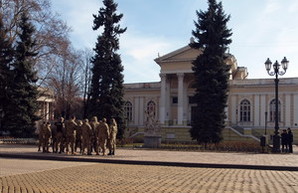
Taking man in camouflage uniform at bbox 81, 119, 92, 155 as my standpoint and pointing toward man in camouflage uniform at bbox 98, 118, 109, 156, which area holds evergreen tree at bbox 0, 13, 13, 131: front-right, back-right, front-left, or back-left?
back-left

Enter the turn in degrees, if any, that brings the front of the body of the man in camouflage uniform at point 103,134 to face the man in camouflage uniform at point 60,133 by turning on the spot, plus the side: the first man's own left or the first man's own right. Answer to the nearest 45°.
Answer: approximately 45° to the first man's own left

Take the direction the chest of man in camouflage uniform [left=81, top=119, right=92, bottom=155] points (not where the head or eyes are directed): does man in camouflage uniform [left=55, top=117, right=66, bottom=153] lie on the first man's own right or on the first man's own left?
on the first man's own left

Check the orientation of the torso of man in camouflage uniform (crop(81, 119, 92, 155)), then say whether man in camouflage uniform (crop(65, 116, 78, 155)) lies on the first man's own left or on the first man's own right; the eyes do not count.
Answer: on the first man's own left

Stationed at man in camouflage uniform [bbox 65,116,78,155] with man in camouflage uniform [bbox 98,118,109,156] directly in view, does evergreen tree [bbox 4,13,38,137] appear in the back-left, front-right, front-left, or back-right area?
back-left

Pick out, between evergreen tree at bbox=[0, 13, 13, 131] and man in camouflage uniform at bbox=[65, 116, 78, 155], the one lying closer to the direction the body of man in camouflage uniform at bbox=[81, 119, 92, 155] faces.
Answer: the evergreen tree

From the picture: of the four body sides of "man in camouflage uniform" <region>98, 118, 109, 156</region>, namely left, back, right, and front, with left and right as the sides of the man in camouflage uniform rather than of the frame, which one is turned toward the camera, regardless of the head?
back

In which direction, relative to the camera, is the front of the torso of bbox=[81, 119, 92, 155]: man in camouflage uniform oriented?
away from the camera

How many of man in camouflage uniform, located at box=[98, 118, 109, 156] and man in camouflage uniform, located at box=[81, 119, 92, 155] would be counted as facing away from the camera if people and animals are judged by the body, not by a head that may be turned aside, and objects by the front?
2
